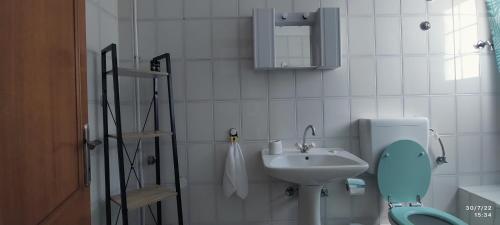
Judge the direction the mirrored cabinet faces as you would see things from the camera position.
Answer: facing the viewer

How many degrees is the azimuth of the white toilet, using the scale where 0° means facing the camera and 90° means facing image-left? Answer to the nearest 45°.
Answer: approximately 315°

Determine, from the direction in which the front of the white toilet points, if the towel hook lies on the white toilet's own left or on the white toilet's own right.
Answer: on the white toilet's own right

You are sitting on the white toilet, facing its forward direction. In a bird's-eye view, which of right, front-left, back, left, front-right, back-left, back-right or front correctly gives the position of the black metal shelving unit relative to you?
right

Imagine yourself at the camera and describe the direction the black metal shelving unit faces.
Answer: facing the viewer and to the right of the viewer

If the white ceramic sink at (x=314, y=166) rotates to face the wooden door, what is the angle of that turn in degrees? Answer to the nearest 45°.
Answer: approximately 45° to its right

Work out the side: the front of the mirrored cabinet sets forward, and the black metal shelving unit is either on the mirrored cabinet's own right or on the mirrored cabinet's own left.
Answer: on the mirrored cabinet's own right

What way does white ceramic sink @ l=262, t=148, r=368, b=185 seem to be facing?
toward the camera

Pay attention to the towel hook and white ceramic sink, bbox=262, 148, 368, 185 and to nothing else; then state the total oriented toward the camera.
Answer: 2
